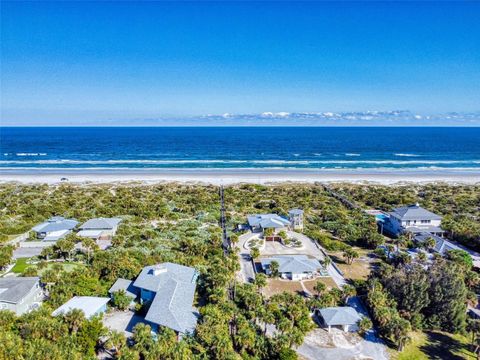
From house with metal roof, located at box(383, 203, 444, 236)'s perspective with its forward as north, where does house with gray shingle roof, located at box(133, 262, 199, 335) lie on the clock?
house with gray shingle roof, located at box(133, 262, 199, 335) is roughly at 1 o'clock from house with metal roof, located at box(383, 203, 444, 236).

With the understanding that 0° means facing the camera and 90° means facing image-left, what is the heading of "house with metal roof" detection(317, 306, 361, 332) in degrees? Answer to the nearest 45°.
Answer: approximately 0°

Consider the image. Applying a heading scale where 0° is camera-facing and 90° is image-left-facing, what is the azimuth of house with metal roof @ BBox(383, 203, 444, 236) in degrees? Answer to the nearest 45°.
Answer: approximately 0°

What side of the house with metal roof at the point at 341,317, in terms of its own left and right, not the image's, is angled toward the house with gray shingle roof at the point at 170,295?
right

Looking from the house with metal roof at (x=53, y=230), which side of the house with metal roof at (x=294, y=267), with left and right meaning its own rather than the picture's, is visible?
right

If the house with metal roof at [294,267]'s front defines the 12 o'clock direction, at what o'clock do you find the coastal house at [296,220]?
The coastal house is roughly at 6 o'clock from the house with metal roof.

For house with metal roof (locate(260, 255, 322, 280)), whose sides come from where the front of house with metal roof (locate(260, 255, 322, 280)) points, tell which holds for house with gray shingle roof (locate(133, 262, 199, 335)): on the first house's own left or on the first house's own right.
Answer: on the first house's own right

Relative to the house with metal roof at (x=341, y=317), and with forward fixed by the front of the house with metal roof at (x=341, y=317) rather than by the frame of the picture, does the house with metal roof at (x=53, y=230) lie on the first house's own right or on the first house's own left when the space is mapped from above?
on the first house's own right

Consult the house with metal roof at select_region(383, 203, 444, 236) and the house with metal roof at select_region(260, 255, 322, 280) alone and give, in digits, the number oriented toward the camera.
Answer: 2

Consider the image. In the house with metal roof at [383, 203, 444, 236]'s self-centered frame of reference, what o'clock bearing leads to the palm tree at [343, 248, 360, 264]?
The palm tree is roughly at 1 o'clock from the house with metal roof.

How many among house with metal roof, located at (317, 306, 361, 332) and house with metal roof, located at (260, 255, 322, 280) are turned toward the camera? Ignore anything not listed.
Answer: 2
